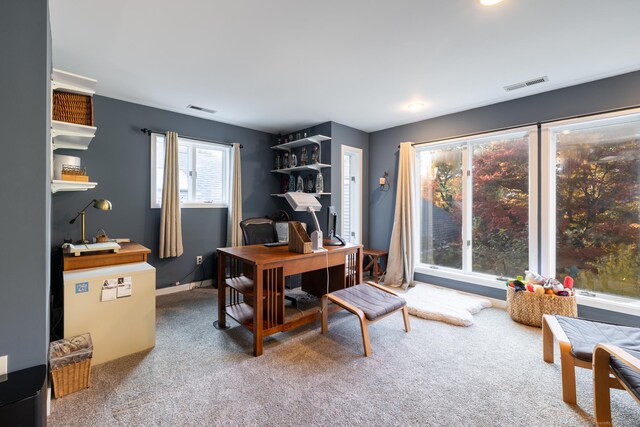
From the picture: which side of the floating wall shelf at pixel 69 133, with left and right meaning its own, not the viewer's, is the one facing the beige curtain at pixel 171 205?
left

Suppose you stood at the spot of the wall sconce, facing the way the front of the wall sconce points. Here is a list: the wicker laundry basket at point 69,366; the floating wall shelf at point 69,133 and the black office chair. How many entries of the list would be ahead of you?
3

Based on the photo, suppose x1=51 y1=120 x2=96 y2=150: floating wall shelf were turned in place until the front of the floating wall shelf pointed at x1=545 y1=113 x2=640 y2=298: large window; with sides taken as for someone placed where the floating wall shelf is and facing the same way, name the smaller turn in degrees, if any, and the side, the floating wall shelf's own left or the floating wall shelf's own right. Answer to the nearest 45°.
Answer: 0° — it already faces it

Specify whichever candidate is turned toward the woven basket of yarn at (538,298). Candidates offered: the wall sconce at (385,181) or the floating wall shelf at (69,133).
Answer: the floating wall shelf

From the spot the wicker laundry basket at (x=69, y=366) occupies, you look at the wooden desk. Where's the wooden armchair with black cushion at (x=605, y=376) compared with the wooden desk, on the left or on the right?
right

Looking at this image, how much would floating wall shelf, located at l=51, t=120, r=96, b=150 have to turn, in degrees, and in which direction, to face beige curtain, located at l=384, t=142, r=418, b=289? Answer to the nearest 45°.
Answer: approximately 45° to its left

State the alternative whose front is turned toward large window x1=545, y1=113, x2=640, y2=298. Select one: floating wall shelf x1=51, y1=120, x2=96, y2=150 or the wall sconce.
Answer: the floating wall shelf

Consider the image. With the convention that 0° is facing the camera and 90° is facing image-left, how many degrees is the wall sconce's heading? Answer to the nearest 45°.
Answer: approximately 45°

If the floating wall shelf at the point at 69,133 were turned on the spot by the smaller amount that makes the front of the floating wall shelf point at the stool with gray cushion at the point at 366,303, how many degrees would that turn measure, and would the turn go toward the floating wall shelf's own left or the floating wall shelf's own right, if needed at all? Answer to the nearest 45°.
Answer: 0° — it already faces it

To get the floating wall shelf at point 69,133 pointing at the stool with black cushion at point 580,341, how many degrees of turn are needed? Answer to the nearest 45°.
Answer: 0° — it already faces it

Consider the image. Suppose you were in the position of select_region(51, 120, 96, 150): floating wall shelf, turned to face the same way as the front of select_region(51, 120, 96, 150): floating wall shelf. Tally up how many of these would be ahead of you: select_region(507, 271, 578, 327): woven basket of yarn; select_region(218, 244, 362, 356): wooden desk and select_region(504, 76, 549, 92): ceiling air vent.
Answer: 3
